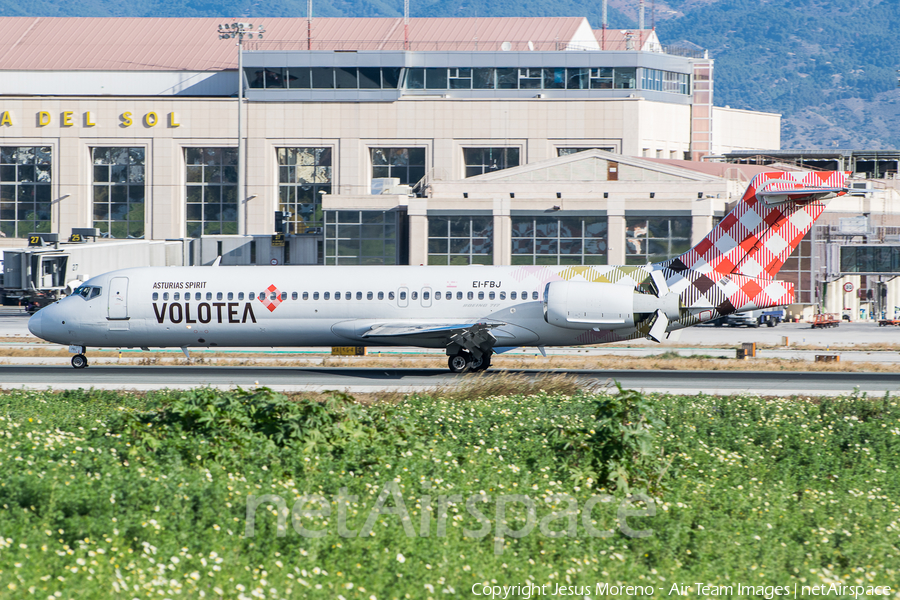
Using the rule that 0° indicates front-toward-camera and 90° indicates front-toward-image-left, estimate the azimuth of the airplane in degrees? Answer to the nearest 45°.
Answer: approximately 90°
